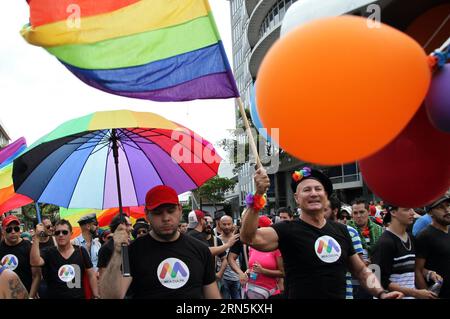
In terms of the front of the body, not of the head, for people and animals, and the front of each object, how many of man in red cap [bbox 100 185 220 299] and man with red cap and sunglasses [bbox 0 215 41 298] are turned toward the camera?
2

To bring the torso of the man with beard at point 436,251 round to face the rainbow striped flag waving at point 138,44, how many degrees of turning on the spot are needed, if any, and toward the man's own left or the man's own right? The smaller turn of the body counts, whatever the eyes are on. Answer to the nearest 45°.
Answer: approximately 90° to the man's own right
